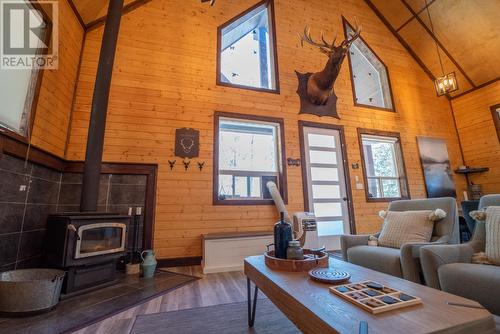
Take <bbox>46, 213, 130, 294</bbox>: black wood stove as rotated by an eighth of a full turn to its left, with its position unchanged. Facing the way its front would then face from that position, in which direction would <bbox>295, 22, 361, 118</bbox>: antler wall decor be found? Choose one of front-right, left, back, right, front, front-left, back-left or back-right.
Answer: front

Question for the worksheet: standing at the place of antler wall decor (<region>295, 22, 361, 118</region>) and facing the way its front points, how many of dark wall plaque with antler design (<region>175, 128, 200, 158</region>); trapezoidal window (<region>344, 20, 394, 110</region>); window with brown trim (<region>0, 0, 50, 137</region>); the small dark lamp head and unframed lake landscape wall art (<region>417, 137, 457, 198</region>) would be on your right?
2

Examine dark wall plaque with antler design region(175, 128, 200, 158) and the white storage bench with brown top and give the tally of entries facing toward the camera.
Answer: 2

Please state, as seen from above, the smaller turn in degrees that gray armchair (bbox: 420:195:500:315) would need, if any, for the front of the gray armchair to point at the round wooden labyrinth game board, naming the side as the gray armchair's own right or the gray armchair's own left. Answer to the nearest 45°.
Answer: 0° — it already faces it

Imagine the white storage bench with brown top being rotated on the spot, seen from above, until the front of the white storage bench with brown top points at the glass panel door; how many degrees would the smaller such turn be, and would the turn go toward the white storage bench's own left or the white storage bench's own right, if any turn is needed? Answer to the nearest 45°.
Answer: approximately 135° to the white storage bench's own left

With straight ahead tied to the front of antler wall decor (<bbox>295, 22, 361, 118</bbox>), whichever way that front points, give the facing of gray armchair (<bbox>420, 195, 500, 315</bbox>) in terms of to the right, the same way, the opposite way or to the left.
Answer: to the right

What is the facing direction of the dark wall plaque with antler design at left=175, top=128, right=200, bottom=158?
toward the camera

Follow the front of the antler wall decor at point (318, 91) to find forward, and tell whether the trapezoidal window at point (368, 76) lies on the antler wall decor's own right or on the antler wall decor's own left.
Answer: on the antler wall decor's own left
